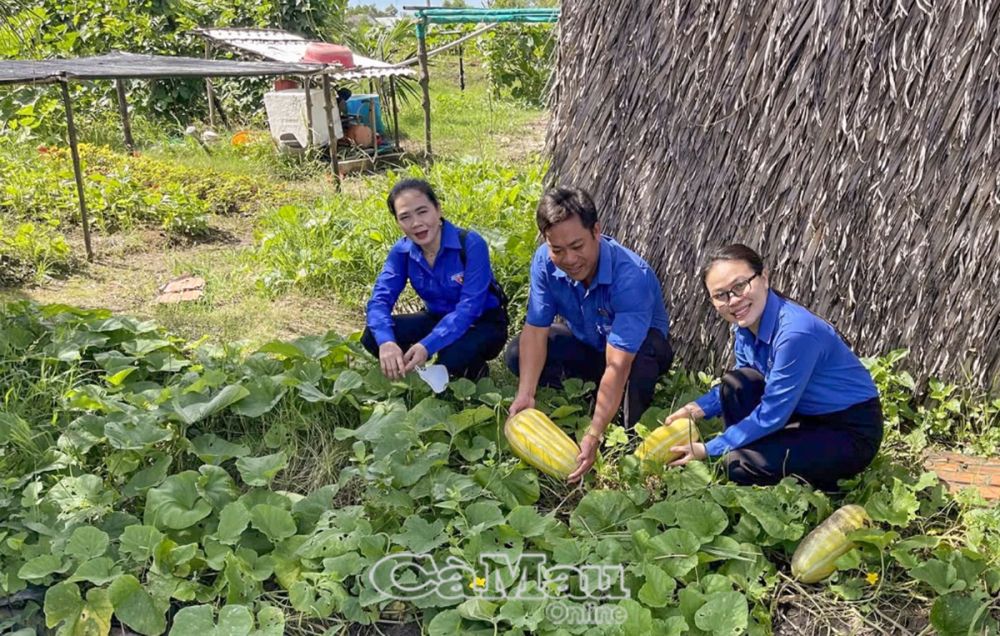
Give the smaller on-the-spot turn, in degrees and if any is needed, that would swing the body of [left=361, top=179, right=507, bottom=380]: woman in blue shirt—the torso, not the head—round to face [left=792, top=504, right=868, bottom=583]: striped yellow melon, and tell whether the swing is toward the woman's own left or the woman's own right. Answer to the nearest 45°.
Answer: approximately 90° to the woman's own left

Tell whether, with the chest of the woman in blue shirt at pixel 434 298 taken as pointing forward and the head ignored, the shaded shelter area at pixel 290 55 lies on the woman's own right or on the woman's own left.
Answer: on the woman's own right

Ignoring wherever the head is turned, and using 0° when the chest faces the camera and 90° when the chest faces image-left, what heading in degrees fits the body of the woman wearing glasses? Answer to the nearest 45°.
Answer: approximately 45°

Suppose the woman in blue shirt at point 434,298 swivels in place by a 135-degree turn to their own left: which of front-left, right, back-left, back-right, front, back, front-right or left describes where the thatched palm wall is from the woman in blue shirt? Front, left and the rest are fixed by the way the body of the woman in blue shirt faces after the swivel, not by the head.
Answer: front

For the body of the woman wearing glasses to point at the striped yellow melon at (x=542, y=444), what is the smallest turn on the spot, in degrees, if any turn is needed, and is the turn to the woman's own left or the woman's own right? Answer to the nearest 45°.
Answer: approximately 45° to the woman's own right

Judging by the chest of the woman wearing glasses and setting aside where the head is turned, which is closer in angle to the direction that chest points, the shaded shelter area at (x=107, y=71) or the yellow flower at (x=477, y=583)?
the yellow flower

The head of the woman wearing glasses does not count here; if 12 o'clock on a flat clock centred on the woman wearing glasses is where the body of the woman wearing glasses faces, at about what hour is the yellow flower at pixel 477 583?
The yellow flower is roughly at 12 o'clock from the woman wearing glasses.

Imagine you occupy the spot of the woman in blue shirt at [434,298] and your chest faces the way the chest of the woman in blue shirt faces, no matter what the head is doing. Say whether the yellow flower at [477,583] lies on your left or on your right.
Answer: on your left

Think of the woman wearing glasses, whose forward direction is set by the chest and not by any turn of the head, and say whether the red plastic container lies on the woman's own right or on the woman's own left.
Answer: on the woman's own right
